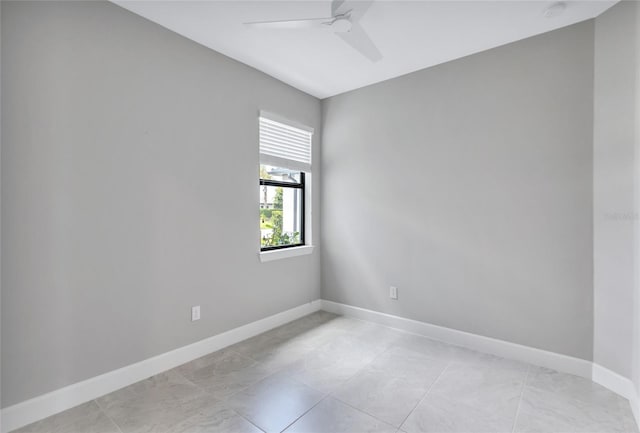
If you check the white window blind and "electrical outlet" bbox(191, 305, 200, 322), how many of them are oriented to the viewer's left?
0

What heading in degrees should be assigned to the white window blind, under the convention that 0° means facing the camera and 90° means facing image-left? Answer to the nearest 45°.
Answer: approximately 315°

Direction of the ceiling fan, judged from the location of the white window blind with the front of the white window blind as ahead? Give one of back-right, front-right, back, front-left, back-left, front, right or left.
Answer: front-right
